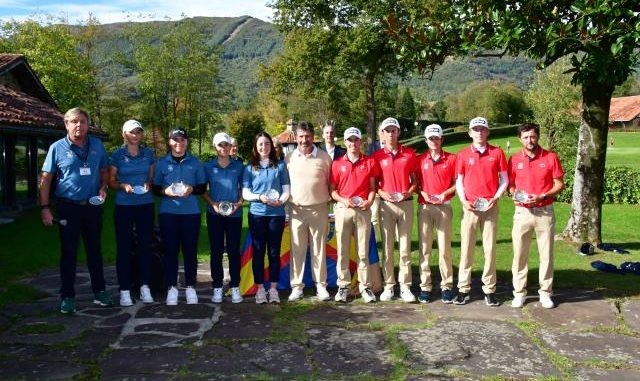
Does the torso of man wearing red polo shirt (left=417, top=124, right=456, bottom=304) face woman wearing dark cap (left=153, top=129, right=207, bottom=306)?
no

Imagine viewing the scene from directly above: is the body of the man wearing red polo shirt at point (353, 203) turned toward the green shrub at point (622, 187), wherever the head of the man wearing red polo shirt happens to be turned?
no

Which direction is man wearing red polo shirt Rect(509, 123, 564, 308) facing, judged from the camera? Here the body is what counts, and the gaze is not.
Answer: toward the camera

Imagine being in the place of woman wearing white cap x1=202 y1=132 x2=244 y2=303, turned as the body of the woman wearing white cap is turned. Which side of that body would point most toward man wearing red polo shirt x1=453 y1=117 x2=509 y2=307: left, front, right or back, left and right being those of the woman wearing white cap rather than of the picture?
left

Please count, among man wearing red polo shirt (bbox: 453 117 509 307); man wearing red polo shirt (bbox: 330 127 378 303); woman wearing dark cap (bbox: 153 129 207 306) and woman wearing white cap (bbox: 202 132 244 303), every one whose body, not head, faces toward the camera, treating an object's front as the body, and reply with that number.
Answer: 4

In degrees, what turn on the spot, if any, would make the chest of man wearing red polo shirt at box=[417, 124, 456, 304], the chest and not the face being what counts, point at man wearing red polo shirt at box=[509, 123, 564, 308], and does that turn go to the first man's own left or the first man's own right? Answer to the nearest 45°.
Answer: approximately 90° to the first man's own left

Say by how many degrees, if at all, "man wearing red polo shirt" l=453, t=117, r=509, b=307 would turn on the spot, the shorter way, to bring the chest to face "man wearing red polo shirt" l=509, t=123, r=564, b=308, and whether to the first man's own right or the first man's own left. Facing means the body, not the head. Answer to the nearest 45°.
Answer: approximately 90° to the first man's own left

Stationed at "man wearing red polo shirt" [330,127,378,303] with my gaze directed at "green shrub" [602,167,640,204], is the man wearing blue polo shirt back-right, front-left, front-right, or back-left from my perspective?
back-left

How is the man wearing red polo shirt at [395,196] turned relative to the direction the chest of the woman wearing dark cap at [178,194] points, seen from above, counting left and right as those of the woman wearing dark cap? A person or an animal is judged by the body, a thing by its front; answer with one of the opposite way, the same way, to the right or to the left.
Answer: the same way

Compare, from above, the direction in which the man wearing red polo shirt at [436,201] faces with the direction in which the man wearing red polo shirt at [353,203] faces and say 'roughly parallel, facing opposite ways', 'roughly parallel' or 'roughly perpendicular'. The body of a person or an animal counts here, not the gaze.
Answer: roughly parallel

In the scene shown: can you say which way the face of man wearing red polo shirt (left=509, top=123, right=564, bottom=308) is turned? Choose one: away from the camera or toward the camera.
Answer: toward the camera

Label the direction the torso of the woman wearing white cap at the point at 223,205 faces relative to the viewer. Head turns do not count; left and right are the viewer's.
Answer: facing the viewer

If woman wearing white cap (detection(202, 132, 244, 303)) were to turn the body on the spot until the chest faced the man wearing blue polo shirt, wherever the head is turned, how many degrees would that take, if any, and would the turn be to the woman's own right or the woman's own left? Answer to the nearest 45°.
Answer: approximately 90° to the woman's own right

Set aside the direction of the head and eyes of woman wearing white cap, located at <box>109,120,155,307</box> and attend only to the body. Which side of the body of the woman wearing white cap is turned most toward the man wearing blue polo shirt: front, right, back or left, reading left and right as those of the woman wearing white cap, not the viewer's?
right

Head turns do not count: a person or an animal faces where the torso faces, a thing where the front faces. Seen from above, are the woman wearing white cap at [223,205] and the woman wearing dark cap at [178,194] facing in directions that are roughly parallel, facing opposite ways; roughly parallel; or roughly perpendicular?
roughly parallel

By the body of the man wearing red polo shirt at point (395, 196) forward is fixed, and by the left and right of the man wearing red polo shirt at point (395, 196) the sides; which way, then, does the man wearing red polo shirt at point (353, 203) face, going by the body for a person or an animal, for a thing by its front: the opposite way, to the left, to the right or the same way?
the same way

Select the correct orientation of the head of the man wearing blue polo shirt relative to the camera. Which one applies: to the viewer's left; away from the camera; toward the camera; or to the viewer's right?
toward the camera
